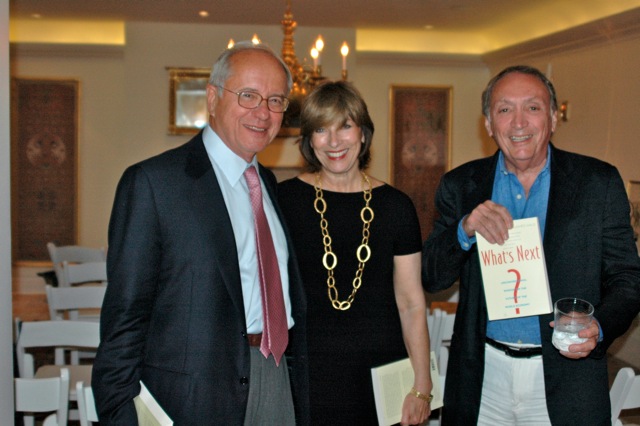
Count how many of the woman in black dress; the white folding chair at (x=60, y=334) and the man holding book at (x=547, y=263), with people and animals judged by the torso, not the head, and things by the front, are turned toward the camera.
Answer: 2

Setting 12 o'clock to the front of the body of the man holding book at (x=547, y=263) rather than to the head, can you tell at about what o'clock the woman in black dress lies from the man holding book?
The woman in black dress is roughly at 3 o'clock from the man holding book.

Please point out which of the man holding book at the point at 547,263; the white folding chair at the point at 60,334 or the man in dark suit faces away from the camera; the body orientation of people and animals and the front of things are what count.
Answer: the white folding chair

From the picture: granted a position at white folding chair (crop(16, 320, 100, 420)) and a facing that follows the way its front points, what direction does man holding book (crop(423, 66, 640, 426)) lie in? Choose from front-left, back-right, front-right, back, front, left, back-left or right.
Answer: back-right

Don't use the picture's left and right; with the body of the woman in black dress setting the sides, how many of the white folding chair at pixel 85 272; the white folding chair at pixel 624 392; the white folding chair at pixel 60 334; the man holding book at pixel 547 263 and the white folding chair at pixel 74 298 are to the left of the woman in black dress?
2

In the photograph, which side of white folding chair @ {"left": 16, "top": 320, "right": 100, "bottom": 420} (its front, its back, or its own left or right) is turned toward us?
back

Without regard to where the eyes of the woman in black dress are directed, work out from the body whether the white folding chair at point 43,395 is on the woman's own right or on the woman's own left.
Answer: on the woman's own right

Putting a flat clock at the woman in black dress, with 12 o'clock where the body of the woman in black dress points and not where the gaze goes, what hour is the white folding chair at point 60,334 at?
The white folding chair is roughly at 4 o'clock from the woman in black dress.

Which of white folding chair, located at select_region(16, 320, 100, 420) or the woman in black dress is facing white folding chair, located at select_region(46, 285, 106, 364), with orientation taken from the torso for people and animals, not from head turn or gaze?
white folding chair, located at select_region(16, 320, 100, 420)

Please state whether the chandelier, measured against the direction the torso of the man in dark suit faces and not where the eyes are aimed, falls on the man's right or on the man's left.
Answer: on the man's left

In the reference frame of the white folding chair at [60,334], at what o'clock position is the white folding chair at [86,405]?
the white folding chair at [86,405] is roughly at 6 o'clock from the white folding chair at [60,334].
